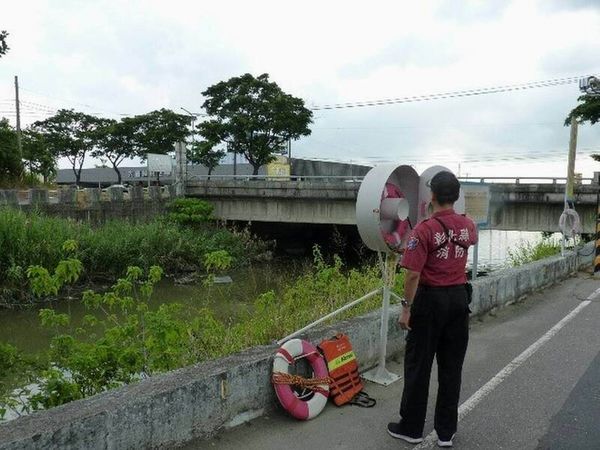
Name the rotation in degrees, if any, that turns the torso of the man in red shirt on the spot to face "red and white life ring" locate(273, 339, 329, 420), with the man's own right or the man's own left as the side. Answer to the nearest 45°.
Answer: approximately 45° to the man's own left

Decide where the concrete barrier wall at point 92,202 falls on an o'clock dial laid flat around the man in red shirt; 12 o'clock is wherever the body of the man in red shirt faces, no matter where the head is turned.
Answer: The concrete barrier wall is roughly at 12 o'clock from the man in red shirt.

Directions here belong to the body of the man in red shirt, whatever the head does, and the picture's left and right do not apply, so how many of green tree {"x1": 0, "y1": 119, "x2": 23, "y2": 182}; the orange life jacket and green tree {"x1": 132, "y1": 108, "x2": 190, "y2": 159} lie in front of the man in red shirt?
3

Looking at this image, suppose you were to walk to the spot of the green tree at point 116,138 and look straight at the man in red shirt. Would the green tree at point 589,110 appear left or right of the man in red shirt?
left

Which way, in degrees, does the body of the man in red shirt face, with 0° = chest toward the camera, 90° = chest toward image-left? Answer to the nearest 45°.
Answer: approximately 135°

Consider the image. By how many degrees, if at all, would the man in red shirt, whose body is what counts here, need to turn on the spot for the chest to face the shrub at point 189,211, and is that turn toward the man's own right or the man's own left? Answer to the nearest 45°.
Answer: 0° — they already face it

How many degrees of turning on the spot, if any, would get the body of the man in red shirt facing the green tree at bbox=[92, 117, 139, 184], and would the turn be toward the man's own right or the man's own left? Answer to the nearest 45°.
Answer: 0° — they already face it

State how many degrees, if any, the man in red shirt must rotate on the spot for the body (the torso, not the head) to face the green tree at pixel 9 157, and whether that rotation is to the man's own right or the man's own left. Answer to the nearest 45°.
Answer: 0° — they already face it
